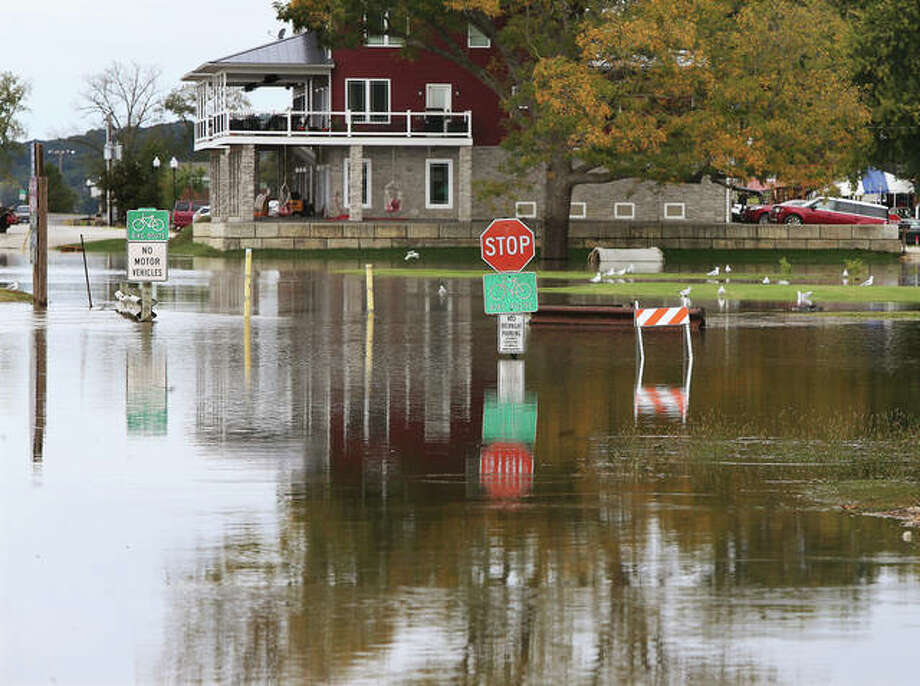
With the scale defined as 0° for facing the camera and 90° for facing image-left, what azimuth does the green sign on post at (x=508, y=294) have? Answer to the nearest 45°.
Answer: approximately 0°

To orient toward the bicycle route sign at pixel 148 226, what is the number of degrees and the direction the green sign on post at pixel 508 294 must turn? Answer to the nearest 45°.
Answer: approximately 135° to its right

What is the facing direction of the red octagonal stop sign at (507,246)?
toward the camera

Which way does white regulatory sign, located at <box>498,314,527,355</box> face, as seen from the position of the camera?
facing the viewer

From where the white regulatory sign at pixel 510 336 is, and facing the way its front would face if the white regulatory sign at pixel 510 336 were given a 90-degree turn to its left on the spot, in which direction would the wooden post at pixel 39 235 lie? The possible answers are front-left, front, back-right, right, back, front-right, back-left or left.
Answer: back-left

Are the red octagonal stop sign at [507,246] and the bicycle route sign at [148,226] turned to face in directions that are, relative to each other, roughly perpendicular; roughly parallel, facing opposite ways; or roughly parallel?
roughly parallel

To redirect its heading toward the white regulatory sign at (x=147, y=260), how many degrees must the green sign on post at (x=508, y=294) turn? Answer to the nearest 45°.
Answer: approximately 135° to its right

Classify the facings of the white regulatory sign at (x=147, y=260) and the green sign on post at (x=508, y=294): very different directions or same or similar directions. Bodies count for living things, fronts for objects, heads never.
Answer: same or similar directions

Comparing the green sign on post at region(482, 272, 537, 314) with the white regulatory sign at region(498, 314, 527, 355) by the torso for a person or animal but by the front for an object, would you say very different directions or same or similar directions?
same or similar directions
